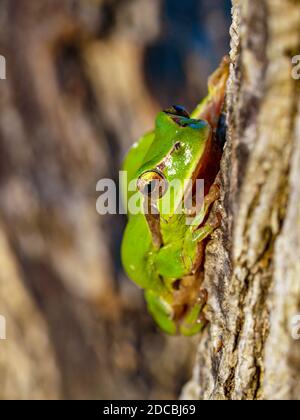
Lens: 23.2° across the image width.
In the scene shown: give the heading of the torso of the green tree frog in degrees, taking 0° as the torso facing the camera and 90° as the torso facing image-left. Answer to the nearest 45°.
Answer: approximately 315°
